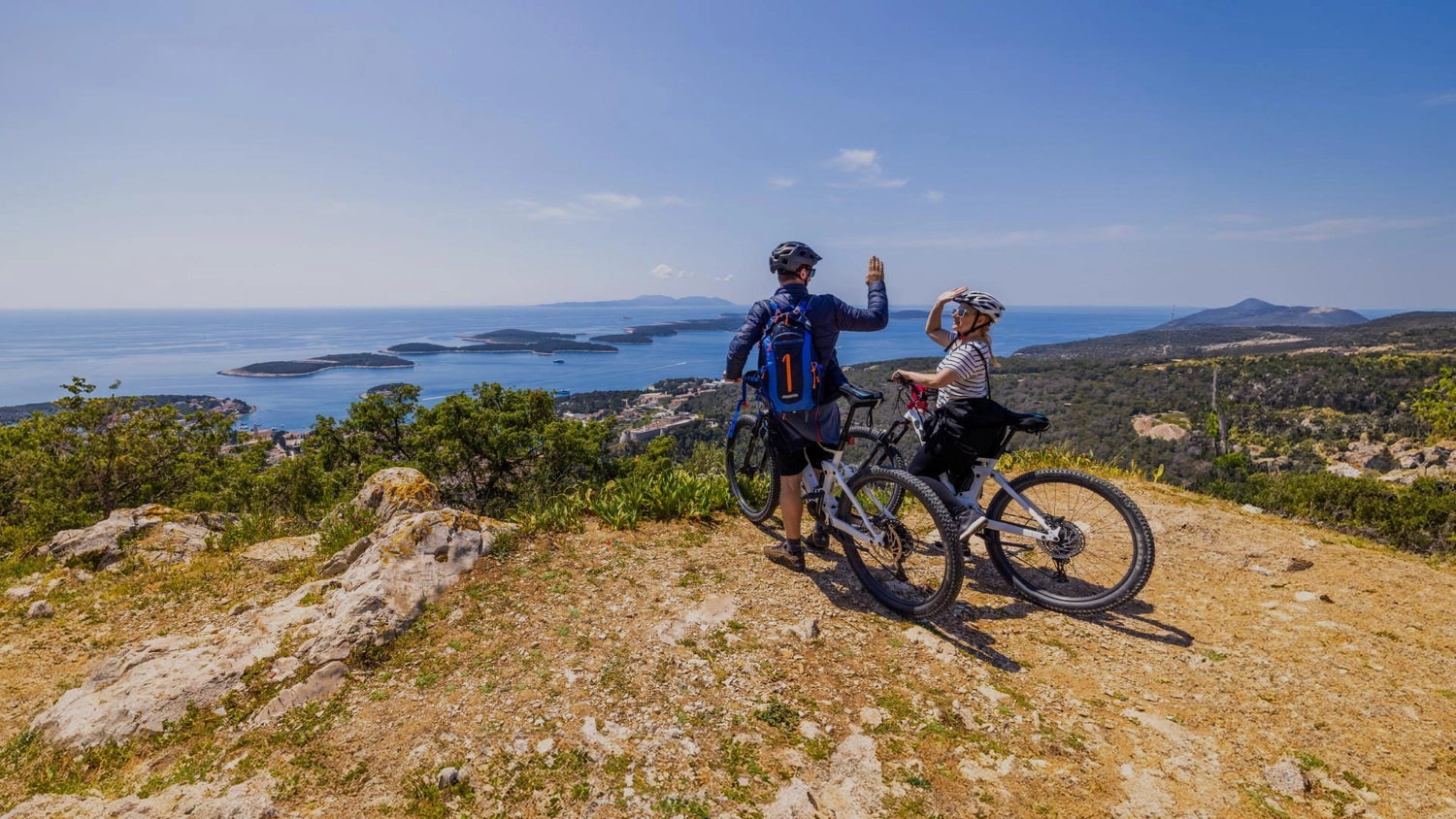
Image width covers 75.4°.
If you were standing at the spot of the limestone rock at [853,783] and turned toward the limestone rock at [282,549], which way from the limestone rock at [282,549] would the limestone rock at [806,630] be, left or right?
right

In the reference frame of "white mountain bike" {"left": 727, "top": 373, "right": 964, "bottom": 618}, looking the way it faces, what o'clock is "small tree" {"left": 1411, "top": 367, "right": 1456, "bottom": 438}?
The small tree is roughly at 3 o'clock from the white mountain bike.

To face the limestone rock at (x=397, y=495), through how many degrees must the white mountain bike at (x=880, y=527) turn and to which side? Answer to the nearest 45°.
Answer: approximately 45° to its left

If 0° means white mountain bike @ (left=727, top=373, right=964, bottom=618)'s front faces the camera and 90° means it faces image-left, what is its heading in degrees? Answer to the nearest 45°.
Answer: approximately 135°

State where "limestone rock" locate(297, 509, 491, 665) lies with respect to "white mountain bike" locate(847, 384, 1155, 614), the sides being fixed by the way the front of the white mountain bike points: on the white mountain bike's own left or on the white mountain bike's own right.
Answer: on the white mountain bike's own left

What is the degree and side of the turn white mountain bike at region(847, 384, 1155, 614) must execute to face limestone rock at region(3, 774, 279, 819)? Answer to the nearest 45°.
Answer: approximately 90° to its left

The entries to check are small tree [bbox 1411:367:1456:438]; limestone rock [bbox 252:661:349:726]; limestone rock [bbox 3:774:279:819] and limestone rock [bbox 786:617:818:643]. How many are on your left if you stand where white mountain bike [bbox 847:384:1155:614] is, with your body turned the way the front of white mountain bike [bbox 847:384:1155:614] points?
3

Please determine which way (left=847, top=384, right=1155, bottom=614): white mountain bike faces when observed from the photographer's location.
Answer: facing away from the viewer and to the left of the viewer

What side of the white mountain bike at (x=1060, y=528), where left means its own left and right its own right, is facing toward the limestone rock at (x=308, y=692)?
left

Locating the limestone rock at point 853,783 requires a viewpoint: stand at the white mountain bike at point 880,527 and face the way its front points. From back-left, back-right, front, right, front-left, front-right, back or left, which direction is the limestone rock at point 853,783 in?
back-left

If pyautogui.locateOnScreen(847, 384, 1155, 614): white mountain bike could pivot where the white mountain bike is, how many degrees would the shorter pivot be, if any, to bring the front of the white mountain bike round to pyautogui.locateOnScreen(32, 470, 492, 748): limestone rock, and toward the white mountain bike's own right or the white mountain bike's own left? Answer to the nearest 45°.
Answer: approximately 90° to the white mountain bike's own left

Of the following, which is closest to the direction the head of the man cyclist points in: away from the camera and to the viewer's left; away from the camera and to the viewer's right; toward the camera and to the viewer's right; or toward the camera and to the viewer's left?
away from the camera and to the viewer's right

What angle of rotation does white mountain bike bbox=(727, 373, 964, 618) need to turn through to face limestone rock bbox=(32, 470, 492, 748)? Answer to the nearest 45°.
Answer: approximately 90° to its left

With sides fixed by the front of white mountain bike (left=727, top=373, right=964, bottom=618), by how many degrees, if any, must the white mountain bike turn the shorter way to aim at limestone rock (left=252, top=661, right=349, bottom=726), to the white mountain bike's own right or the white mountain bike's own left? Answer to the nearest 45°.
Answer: approximately 90° to the white mountain bike's own left
